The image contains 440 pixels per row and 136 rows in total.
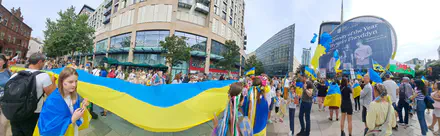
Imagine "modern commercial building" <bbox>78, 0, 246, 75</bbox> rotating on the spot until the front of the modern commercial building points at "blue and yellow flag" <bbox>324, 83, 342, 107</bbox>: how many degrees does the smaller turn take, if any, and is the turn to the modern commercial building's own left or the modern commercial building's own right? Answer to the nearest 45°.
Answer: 0° — it already faces it

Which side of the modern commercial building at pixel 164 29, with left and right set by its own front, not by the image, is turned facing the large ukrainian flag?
front

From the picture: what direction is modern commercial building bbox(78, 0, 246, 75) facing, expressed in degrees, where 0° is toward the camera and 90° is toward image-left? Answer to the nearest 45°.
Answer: approximately 0°

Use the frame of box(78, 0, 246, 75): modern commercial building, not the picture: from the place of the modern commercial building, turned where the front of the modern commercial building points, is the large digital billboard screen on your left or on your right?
on your left

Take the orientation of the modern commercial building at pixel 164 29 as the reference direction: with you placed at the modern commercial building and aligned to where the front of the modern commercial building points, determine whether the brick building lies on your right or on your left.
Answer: on your right

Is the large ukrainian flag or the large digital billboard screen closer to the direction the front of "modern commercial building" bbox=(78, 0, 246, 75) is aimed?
the large ukrainian flag

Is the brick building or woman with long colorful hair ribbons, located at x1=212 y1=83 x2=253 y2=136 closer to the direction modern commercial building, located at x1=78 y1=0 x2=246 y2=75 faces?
the woman with long colorful hair ribbons

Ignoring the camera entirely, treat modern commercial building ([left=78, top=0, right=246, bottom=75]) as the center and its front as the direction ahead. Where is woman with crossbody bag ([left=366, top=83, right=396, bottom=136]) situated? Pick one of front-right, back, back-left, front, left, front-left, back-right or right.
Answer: front

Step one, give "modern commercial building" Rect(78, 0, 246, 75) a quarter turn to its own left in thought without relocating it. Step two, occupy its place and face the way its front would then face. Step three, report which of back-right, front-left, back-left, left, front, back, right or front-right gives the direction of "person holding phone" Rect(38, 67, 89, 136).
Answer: right

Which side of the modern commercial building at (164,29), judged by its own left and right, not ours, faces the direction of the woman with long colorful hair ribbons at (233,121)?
front

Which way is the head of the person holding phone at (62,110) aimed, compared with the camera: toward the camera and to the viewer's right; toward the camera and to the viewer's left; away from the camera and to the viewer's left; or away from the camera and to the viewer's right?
toward the camera and to the viewer's right
